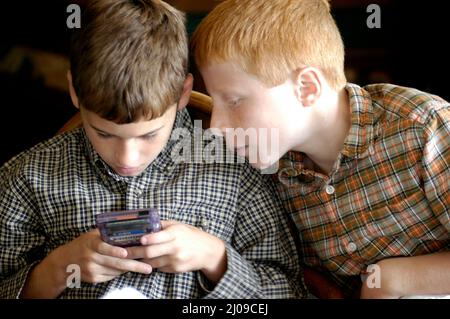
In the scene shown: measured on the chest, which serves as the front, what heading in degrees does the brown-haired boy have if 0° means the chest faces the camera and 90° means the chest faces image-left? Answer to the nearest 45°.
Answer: approximately 0°
